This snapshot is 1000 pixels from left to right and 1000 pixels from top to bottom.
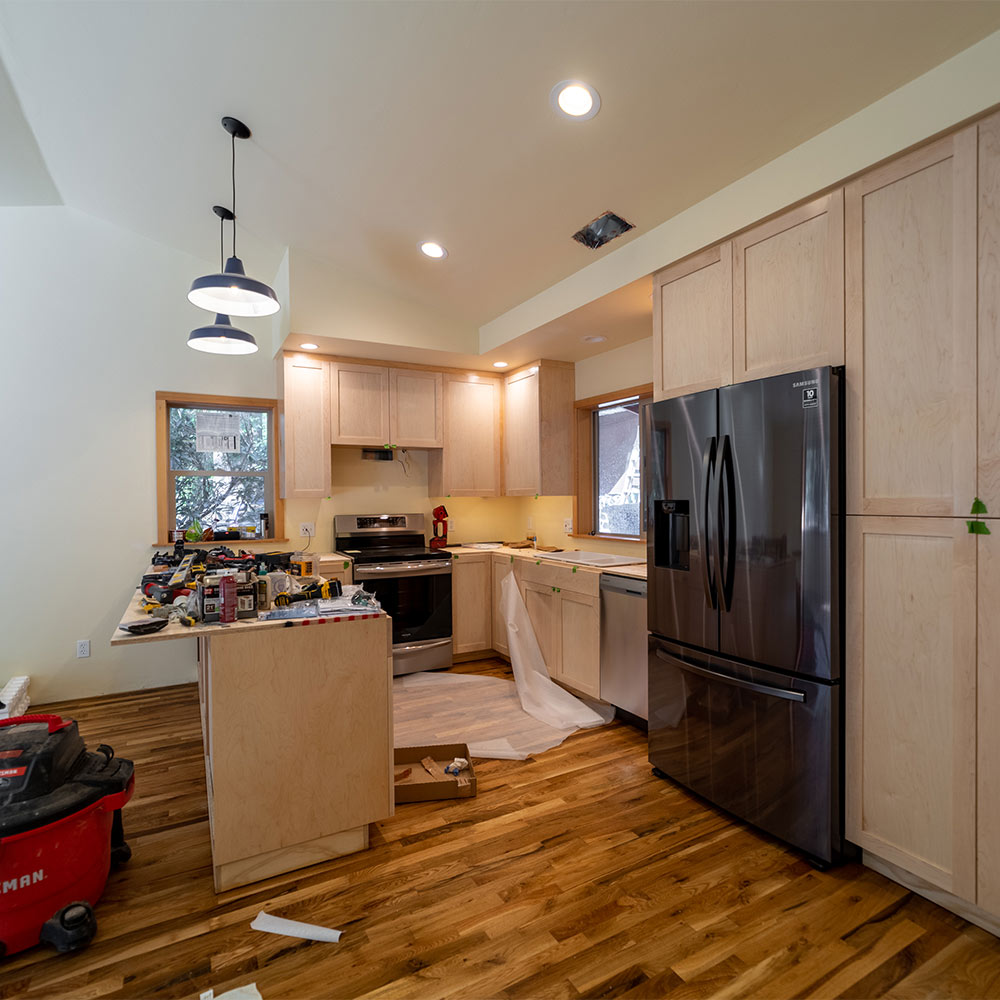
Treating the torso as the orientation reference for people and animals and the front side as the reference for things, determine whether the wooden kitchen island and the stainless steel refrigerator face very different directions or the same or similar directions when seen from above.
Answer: very different directions

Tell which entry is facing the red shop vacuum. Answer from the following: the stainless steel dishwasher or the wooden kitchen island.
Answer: the stainless steel dishwasher

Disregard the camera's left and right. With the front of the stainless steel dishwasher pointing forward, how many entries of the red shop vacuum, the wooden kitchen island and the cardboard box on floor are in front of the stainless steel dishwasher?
3

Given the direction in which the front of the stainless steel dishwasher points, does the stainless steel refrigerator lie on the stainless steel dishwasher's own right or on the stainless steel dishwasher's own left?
on the stainless steel dishwasher's own left

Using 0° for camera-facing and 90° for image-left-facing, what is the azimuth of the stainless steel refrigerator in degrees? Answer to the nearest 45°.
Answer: approximately 45°

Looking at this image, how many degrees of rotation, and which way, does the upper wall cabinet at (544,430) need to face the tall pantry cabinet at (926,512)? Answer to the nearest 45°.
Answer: approximately 90° to its left
